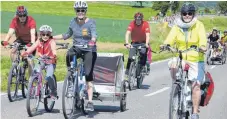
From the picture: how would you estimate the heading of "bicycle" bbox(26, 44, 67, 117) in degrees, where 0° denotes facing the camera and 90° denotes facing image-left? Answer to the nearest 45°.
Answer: approximately 45°

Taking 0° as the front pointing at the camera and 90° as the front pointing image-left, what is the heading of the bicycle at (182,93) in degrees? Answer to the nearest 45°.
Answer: approximately 0°

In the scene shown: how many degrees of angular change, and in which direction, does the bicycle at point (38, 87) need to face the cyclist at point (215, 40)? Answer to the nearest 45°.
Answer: approximately 180°

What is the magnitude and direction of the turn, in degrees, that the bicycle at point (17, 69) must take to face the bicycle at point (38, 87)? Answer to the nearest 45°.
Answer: approximately 45° to its left

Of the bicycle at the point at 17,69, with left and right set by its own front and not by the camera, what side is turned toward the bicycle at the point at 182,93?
left

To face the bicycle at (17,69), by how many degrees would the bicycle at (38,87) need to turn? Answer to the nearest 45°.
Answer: approximately 135° to its right

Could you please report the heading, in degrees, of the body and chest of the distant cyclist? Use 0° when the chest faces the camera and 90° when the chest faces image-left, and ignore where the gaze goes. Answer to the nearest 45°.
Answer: approximately 0°

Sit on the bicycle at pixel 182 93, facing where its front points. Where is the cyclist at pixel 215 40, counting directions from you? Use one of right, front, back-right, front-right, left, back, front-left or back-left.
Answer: back

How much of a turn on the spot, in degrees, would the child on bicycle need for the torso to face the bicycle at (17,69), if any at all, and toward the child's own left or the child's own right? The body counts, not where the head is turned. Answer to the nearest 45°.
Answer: approximately 90° to the child's own right

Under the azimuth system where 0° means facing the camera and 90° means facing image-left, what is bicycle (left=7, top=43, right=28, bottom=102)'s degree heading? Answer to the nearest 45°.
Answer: approximately 45°
